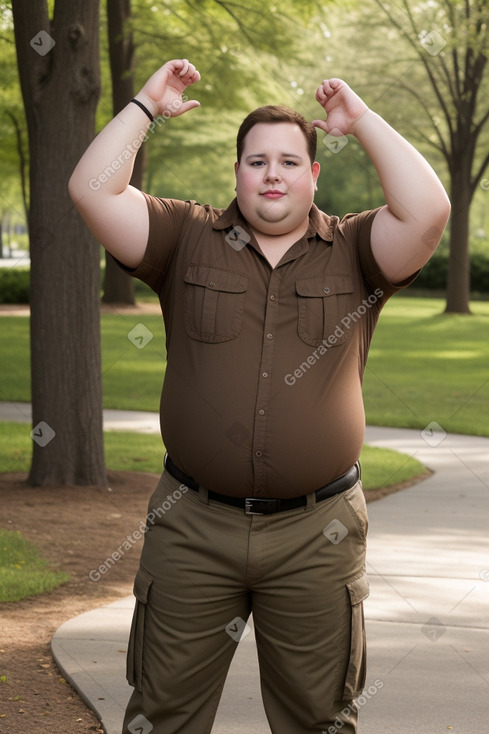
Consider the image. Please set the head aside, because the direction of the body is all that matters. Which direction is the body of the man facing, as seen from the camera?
toward the camera

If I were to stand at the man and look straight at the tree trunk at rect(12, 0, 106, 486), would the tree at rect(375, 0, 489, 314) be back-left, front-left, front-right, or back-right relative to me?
front-right

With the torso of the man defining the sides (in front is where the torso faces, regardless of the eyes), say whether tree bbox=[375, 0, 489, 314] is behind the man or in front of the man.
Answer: behind

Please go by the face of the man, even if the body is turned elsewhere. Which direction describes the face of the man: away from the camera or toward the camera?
toward the camera

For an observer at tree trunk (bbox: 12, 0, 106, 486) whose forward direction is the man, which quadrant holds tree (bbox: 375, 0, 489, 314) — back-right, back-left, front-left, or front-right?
back-left

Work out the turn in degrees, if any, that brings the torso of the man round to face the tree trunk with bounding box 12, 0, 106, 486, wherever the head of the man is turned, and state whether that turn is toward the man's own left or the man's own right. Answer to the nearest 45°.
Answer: approximately 180°
